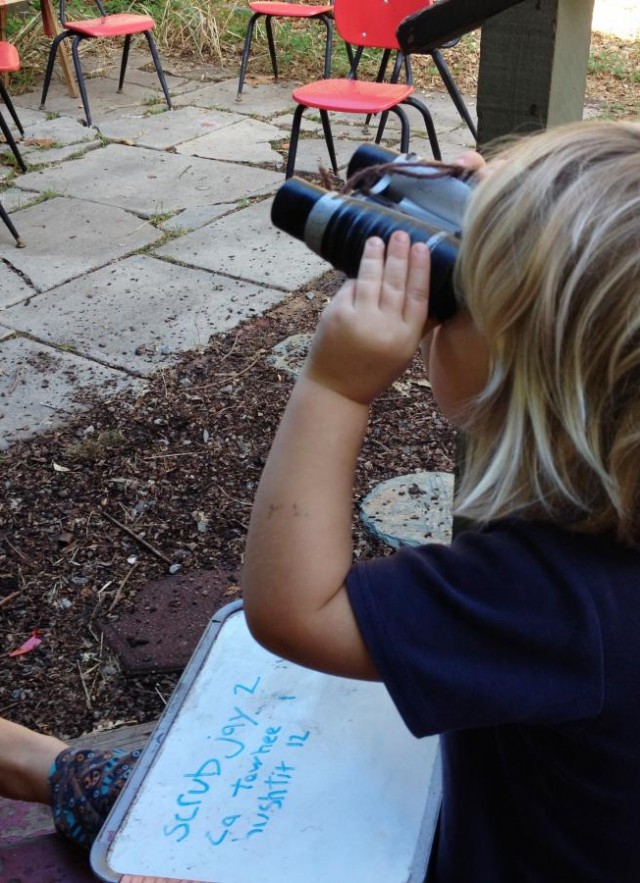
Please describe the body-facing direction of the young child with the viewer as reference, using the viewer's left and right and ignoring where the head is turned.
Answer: facing away from the viewer and to the left of the viewer

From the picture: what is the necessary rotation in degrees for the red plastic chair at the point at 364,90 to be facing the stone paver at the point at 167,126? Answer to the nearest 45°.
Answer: approximately 90° to its right

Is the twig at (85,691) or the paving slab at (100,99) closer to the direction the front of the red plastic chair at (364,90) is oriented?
the twig

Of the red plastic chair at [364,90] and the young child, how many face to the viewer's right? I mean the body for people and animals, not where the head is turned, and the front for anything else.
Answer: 0

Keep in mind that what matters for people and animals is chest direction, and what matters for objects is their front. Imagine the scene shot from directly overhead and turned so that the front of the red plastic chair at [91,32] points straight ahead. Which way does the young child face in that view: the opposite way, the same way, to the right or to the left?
the opposite way

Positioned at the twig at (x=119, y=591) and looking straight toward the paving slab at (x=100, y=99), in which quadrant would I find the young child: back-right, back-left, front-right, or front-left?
back-right

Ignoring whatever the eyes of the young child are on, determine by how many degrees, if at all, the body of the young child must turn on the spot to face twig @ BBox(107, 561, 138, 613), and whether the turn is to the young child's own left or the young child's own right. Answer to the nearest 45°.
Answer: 0° — they already face it

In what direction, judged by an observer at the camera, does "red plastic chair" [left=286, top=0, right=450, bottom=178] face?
facing the viewer and to the left of the viewer

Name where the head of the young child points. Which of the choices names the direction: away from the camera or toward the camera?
away from the camera

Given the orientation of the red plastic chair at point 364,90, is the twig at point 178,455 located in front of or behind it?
in front

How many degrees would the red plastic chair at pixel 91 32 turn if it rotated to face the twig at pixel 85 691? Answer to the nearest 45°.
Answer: approximately 45° to its right
